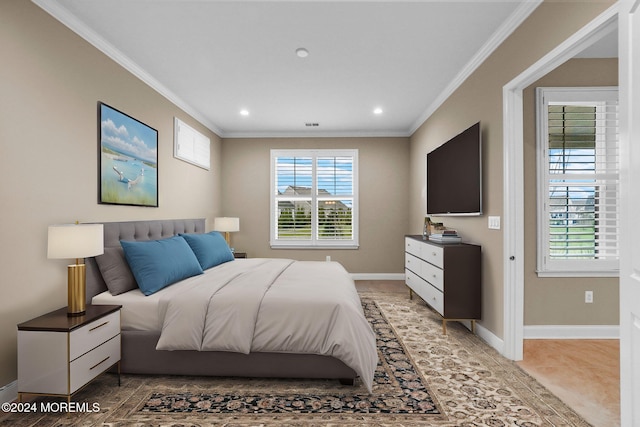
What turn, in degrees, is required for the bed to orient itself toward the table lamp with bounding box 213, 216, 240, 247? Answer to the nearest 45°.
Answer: approximately 90° to its left

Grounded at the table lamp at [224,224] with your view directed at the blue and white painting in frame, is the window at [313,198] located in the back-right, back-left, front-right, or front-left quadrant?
back-left

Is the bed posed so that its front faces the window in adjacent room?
yes

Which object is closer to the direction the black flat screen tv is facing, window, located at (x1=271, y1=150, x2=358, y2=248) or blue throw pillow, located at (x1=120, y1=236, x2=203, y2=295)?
the blue throw pillow

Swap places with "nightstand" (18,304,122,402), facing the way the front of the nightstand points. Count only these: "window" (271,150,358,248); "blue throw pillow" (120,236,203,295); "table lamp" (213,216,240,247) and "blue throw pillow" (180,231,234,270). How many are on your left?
4

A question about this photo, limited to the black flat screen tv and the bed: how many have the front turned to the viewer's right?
1

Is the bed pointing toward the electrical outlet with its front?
yes

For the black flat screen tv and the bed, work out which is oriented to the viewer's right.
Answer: the bed

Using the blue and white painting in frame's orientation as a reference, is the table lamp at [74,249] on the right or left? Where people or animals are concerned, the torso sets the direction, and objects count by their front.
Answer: on its right

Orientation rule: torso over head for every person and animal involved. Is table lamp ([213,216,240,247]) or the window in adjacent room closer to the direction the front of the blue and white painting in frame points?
the window in adjacent room

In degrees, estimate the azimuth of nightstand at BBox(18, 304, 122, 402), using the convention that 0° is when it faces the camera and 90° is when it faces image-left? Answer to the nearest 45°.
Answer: approximately 315°

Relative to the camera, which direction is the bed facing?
to the viewer's right

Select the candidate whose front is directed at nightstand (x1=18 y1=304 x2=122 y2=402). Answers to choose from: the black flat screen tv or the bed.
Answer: the black flat screen tv
